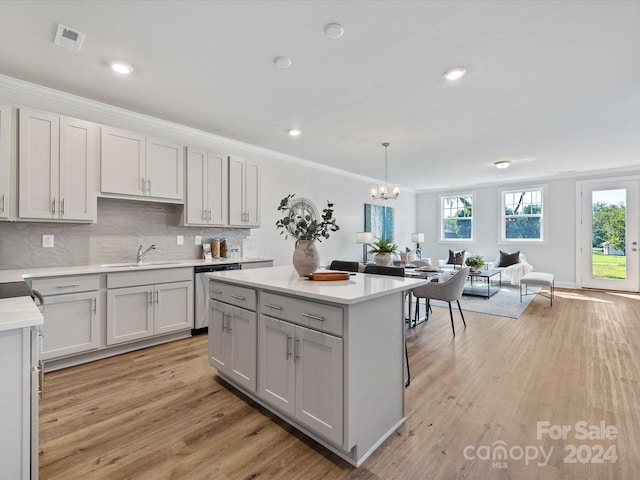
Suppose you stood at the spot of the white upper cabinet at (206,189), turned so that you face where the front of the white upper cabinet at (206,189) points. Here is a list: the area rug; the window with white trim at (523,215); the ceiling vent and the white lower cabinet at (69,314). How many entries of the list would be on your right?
2

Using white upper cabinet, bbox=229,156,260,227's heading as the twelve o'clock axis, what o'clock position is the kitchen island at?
The kitchen island is roughly at 1 o'clock from the white upper cabinet.

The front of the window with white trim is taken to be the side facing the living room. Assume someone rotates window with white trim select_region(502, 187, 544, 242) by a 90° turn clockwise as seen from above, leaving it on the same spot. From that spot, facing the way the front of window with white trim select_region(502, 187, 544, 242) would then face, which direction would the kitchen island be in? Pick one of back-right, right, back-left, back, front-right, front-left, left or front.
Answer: left

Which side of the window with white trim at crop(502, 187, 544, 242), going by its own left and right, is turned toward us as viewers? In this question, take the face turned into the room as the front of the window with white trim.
front

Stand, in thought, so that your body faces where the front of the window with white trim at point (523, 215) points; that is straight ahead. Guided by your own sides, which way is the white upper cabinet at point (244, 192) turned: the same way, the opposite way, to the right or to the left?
to the left

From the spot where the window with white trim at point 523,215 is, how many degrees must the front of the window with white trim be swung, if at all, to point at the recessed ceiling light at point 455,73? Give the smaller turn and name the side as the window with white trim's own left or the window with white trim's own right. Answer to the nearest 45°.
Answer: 0° — it already faces it

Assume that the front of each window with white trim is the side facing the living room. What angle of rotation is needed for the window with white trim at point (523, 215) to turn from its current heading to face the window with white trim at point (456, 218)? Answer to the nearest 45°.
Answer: approximately 90° to its right

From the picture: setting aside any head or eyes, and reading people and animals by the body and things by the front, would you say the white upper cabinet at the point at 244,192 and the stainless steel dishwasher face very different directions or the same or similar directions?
same or similar directions

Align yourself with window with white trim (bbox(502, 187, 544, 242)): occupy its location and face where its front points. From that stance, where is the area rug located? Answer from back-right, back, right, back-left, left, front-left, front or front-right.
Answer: front

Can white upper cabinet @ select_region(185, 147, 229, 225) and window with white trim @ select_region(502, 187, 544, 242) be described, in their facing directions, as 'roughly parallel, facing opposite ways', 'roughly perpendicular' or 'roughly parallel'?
roughly perpendicular

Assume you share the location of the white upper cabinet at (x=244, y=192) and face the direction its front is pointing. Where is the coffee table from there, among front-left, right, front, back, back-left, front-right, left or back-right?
front-left

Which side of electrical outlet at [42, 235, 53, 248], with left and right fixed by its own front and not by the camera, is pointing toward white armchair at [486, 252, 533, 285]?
left

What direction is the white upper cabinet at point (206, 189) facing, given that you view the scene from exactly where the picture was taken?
facing the viewer and to the right of the viewer

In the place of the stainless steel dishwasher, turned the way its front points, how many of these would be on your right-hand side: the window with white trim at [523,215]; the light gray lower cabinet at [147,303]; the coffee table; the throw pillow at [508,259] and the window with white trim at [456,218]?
1

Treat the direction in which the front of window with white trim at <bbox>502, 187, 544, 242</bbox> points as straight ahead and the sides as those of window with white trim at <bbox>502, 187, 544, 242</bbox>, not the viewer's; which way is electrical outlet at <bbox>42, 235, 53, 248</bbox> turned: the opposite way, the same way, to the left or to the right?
to the left
